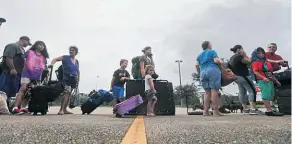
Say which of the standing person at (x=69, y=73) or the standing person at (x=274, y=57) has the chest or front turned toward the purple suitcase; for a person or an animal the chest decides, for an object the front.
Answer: the standing person at (x=69, y=73)

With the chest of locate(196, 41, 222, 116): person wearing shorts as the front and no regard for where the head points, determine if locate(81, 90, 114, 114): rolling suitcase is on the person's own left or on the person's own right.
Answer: on the person's own left

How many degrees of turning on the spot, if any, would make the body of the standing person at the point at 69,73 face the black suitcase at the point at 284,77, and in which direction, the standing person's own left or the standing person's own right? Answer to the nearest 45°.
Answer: approximately 45° to the standing person's own left

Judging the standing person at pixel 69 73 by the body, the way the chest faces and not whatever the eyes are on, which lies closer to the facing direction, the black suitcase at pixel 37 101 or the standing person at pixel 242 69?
the standing person

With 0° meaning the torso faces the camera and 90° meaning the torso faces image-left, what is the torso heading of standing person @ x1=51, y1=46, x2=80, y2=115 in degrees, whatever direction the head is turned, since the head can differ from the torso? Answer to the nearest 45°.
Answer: approximately 315°
